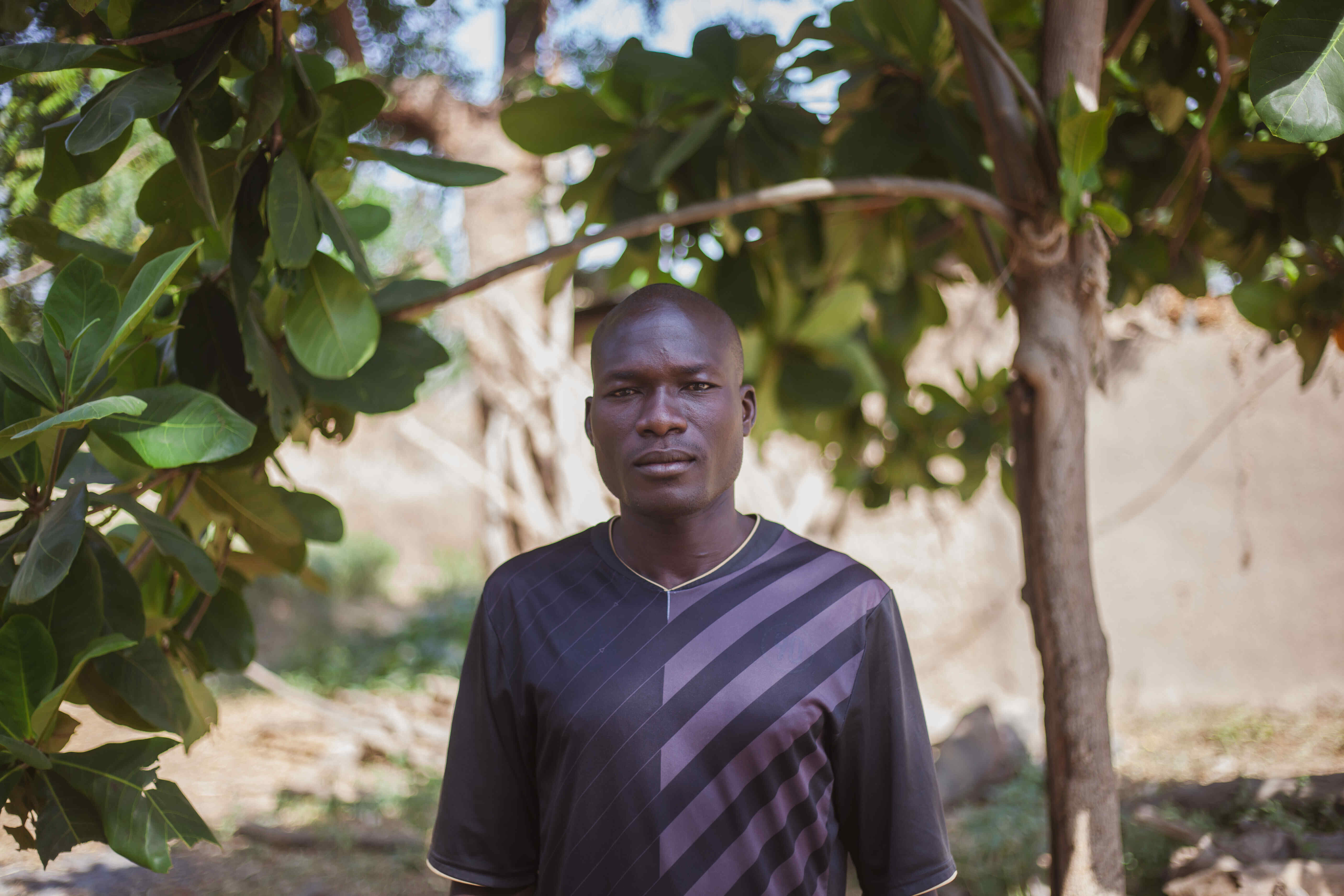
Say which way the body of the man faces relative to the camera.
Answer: toward the camera

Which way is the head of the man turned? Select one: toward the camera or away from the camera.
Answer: toward the camera
